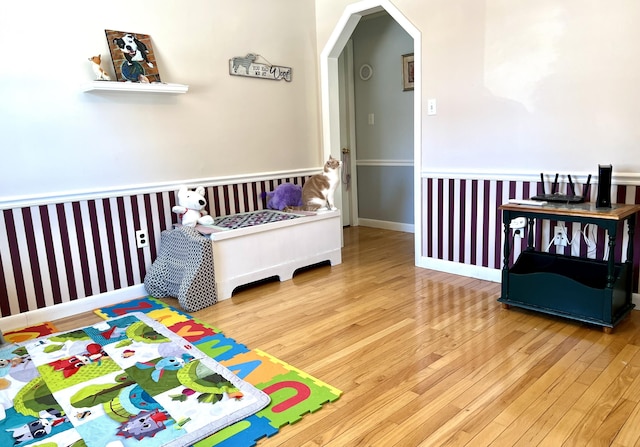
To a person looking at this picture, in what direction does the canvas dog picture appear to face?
facing the viewer and to the right of the viewer

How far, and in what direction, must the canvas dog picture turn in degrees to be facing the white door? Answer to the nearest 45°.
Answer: approximately 90° to its left

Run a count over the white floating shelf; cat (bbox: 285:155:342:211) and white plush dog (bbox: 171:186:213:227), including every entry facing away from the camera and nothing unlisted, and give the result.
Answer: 0

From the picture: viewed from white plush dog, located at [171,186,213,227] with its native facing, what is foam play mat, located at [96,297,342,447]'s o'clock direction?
The foam play mat is roughly at 1 o'clock from the white plush dog.

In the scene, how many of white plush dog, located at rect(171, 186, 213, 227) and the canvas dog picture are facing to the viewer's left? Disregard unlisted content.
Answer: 0

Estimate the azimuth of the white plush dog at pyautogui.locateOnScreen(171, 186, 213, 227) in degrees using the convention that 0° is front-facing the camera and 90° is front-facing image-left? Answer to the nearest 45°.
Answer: approximately 315°

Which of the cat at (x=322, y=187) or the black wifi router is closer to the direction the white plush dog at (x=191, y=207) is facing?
the black wifi router

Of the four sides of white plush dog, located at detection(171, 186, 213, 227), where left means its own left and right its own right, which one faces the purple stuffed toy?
left
